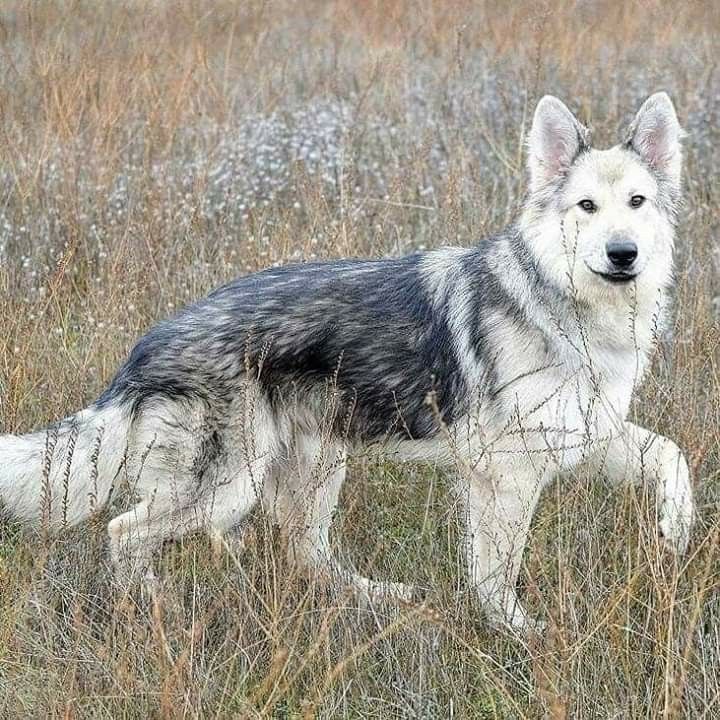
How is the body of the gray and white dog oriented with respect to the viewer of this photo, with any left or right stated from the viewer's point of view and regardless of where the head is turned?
facing to the right of the viewer
